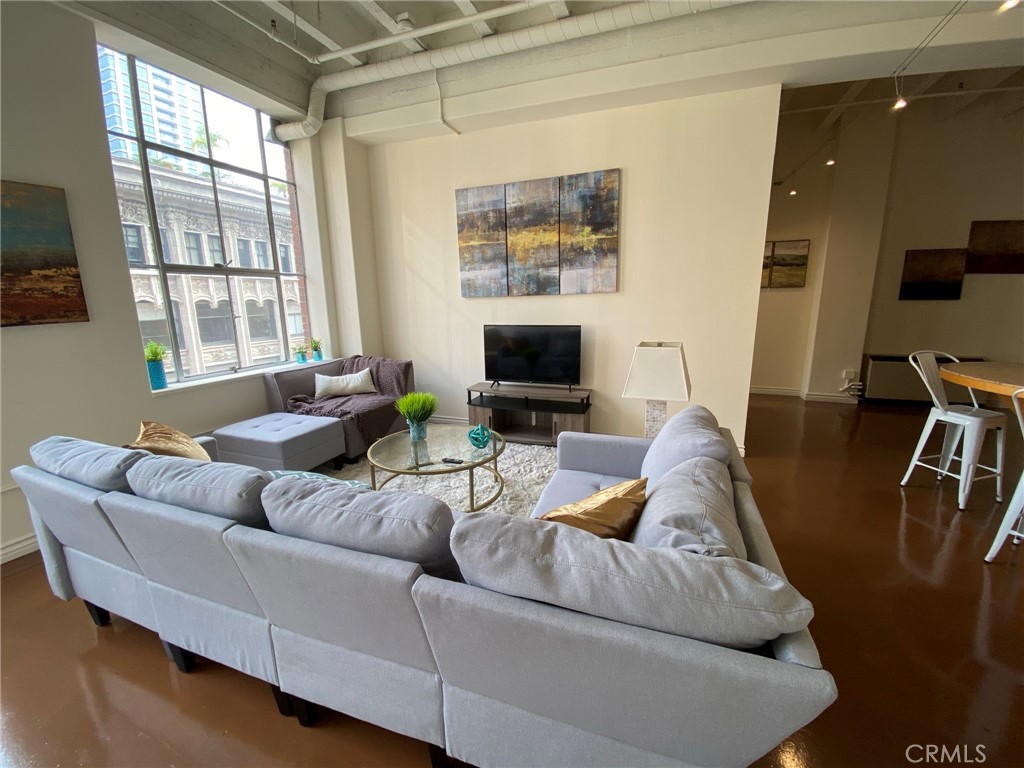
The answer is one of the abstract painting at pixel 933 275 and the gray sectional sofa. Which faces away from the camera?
the gray sectional sofa

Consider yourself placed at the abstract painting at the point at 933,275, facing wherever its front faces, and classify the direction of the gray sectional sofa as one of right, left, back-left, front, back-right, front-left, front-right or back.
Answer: front

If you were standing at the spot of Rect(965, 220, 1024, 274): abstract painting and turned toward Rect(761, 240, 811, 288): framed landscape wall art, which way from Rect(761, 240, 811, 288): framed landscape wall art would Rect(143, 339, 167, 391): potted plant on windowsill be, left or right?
left

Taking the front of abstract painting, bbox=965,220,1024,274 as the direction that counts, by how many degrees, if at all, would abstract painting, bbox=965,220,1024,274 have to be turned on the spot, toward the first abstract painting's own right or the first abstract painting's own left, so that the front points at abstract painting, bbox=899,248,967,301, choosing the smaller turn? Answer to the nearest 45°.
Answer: approximately 45° to the first abstract painting's own right

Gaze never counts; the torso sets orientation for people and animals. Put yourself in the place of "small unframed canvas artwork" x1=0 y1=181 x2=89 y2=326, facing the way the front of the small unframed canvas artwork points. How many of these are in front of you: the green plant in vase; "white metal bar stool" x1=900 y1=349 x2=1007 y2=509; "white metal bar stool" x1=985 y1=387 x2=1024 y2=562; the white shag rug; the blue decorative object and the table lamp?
6

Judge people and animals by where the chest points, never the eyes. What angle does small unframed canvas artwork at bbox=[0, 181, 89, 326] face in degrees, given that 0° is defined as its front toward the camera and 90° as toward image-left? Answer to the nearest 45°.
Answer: approximately 315°

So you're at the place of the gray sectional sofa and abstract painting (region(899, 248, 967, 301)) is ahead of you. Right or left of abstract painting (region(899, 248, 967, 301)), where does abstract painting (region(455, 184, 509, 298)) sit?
left

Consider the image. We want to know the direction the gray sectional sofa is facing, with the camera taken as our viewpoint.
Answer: facing away from the viewer

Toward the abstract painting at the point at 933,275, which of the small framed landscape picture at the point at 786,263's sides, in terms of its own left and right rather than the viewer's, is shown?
left

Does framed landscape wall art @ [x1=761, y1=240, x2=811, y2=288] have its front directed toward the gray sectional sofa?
yes

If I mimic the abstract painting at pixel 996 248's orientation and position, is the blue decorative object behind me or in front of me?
in front

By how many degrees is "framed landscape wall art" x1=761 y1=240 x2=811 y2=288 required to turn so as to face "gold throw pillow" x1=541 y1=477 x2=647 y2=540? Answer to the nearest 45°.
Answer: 0° — it already faces it

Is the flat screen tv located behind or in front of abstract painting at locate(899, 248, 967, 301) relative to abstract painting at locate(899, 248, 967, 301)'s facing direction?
in front

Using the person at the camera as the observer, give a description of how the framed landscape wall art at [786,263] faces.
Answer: facing the viewer

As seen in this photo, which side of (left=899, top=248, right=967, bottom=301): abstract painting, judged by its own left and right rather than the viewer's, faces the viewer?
front

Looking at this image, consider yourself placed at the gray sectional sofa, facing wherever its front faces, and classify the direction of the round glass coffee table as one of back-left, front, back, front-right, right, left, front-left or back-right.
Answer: front

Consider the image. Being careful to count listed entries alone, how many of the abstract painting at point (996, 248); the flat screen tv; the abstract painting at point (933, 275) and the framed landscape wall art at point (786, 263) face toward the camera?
4
